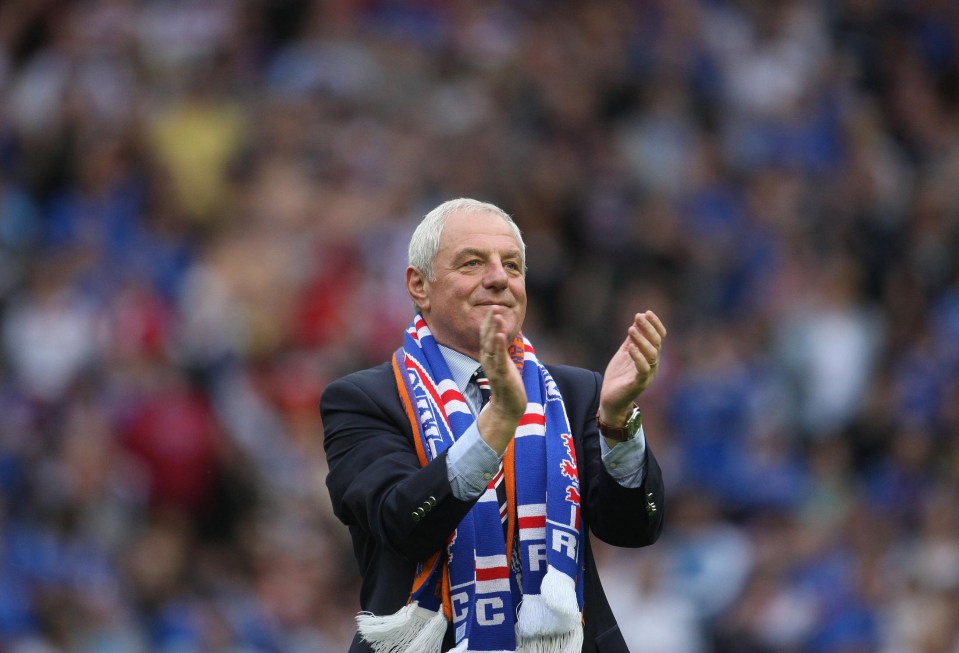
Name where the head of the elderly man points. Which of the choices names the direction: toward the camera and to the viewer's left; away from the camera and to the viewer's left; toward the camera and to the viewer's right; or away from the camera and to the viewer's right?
toward the camera and to the viewer's right

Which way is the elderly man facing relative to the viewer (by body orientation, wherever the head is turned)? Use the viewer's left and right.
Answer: facing the viewer and to the right of the viewer
